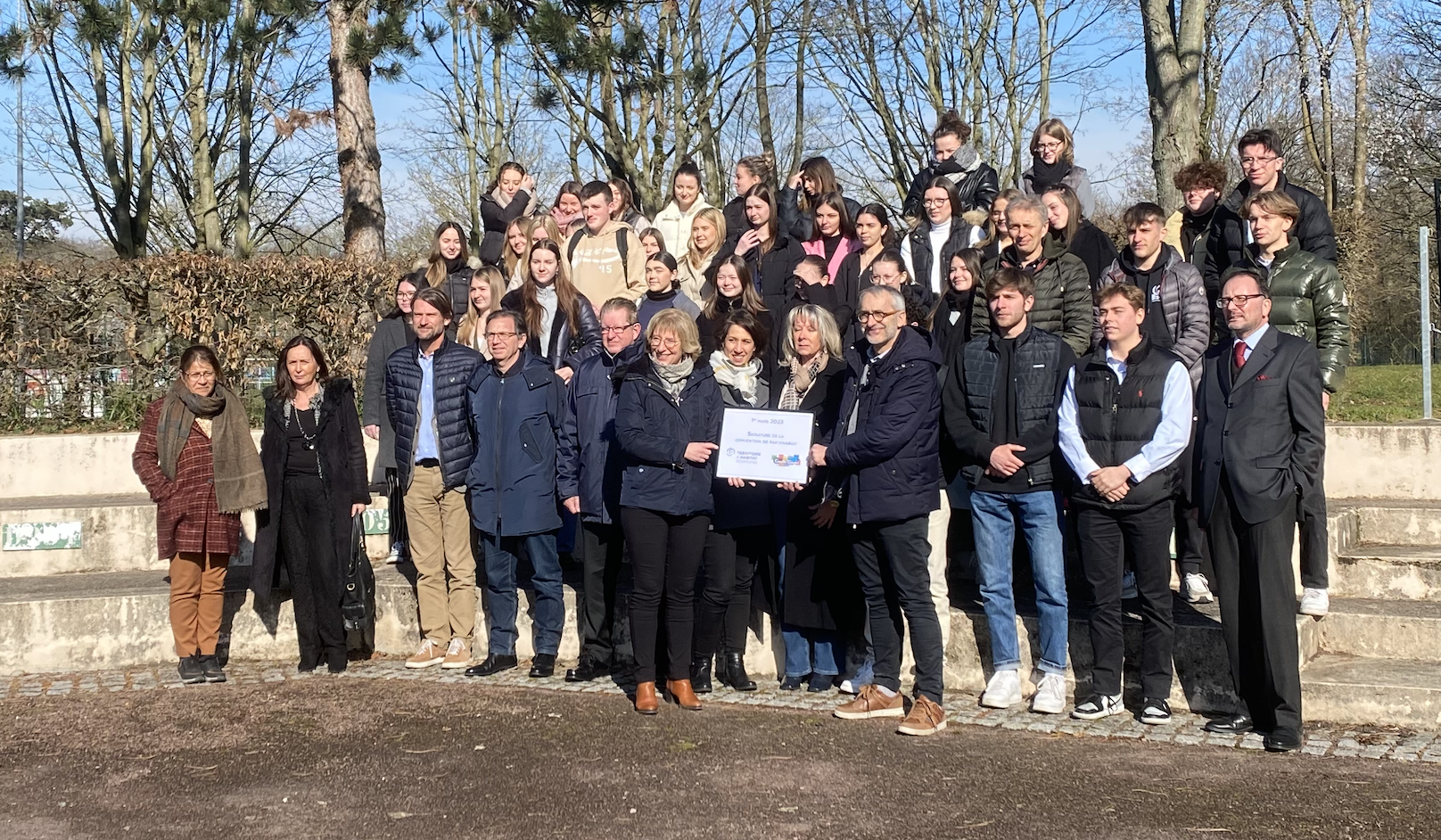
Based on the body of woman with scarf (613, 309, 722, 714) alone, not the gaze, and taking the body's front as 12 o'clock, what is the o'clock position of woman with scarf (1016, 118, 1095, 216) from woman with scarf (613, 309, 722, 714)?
woman with scarf (1016, 118, 1095, 216) is roughly at 8 o'clock from woman with scarf (613, 309, 722, 714).

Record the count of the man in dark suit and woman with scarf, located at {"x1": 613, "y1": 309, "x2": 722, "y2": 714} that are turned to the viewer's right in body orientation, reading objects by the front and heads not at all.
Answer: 0

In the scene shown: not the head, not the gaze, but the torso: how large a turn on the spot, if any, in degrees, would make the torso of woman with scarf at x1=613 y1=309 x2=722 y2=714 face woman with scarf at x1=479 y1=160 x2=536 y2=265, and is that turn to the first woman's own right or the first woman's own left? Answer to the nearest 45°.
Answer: approximately 180°

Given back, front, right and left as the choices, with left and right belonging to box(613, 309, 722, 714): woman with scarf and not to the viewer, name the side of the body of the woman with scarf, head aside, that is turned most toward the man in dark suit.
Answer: left

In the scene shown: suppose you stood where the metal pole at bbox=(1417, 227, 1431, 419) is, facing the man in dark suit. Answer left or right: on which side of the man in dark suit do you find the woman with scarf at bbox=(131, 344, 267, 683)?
right

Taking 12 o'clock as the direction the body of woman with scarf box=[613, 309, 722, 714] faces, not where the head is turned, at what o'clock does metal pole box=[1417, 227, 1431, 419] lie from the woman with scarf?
The metal pole is roughly at 8 o'clock from the woman with scarf.

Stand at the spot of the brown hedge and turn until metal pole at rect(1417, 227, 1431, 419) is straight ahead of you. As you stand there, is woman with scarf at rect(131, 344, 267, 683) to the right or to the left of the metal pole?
right

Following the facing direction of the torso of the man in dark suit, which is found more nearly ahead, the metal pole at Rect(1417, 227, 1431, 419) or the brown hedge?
the brown hedge

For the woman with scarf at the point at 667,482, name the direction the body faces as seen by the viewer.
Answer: toward the camera

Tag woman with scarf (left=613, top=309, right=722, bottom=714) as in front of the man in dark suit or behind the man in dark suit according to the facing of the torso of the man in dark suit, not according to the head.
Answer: in front

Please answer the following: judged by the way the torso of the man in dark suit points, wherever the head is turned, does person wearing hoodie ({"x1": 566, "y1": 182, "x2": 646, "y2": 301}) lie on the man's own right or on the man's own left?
on the man's own right

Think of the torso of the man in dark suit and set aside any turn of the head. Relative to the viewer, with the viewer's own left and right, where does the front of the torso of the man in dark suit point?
facing the viewer and to the left of the viewer

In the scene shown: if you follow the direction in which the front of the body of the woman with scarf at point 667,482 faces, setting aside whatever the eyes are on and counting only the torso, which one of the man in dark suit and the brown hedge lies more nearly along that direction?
the man in dark suit

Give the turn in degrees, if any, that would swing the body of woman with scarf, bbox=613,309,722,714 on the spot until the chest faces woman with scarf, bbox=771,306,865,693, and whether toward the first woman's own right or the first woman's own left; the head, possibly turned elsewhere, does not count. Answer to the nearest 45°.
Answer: approximately 90° to the first woman's own left
